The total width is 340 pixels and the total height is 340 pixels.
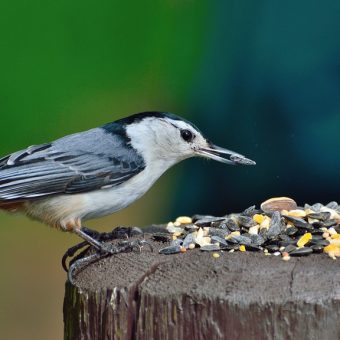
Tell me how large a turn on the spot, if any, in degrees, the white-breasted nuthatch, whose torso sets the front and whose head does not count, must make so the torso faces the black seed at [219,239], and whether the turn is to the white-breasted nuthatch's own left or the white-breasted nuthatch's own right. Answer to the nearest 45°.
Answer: approximately 45° to the white-breasted nuthatch's own right

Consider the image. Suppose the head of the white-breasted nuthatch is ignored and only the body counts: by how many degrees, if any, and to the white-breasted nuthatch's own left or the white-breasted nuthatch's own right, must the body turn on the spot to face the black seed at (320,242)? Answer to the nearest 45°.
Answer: approximately 45° to the white-breasted nuthatch's own right

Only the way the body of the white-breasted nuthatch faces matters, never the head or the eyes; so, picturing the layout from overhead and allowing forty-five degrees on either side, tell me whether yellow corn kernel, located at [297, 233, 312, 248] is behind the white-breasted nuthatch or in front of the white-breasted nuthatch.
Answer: in front

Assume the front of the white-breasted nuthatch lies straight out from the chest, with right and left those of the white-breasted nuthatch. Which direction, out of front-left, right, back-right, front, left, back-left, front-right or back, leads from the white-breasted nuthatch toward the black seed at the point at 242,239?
front-right

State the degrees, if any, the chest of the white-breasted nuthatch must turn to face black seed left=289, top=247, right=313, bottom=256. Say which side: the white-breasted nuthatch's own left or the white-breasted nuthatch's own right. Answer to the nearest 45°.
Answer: approximately 45° to the white-breasted nuthatch's own right

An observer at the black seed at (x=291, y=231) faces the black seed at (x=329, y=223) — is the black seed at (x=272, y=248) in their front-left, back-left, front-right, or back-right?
back-right

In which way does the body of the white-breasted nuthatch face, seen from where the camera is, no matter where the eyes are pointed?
to the viewer's right
